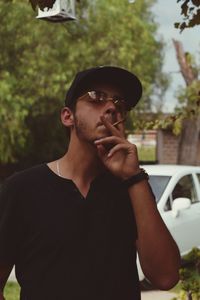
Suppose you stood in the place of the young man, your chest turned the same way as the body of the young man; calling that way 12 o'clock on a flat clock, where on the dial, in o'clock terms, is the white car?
The white car is roughly at 8 o'clock from the young man.

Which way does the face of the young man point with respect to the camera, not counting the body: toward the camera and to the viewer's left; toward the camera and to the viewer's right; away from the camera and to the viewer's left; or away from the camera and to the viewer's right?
toward the camera and to the viewer's right

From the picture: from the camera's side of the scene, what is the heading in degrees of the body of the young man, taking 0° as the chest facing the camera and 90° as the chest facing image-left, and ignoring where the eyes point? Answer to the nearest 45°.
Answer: approximately 315°

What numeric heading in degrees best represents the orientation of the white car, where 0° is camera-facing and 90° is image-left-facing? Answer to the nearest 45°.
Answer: approximately 45°

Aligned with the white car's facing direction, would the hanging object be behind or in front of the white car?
in front

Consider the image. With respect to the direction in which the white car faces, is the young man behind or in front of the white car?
in front

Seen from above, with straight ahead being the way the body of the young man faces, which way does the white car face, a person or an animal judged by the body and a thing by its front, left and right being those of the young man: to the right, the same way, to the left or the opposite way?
to the right
